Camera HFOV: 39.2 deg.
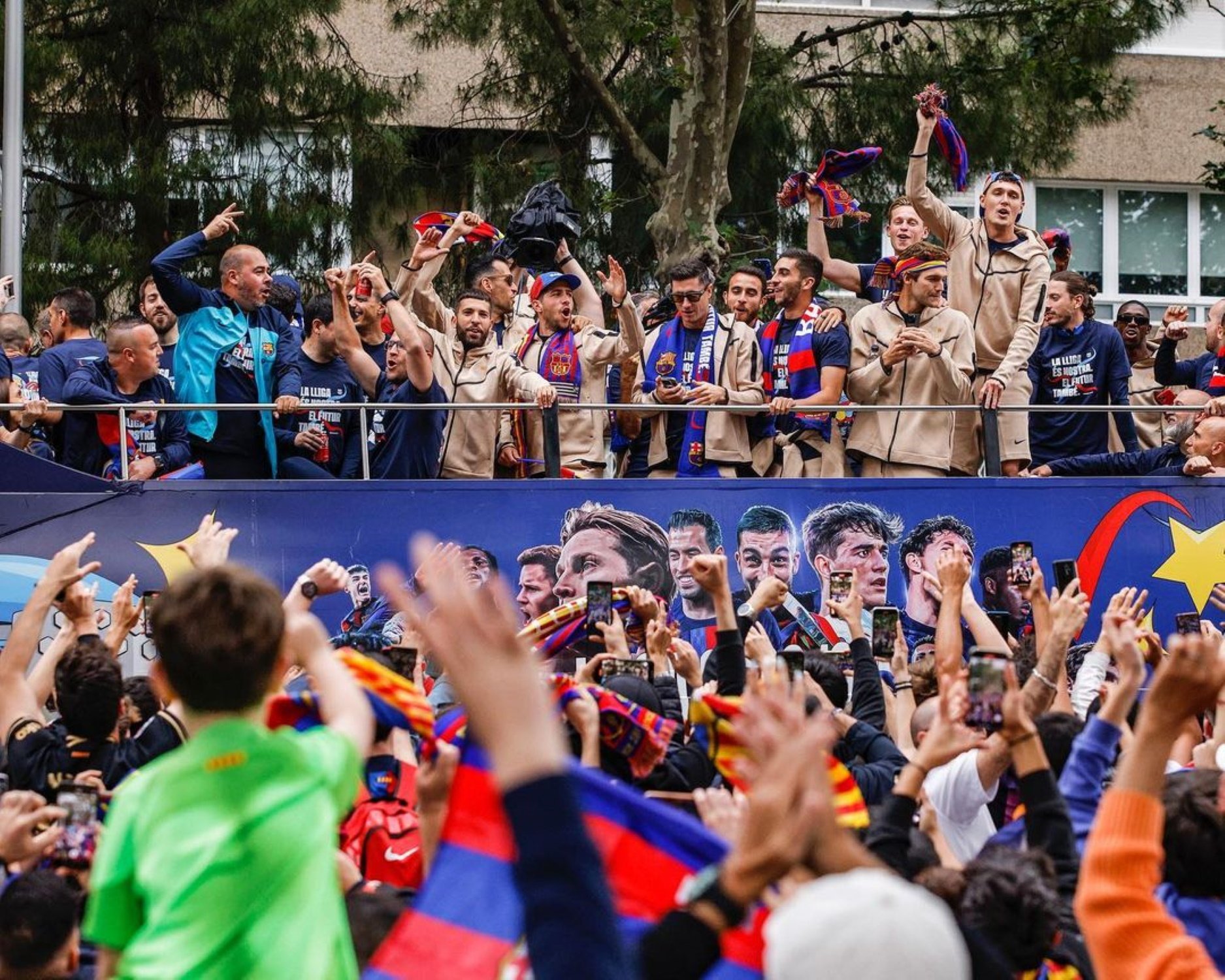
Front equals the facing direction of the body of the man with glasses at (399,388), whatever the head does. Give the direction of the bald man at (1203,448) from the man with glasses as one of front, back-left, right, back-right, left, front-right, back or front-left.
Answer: back-left

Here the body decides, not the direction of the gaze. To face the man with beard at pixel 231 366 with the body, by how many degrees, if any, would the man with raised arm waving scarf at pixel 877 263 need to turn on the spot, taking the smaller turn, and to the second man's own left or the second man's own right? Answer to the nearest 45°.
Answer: approximately 45° to the second man's own right

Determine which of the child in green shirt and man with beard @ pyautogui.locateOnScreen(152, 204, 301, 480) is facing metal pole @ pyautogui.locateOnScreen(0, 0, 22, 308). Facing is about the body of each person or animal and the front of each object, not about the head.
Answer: the child in green shirt

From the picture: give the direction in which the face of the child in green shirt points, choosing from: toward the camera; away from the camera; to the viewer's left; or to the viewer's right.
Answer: away from the camera

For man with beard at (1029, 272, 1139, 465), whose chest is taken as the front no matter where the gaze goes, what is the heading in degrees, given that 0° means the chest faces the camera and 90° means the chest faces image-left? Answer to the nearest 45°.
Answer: approximately 45°

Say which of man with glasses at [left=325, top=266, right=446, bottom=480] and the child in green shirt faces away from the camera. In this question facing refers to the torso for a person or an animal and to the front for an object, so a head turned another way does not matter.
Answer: the child in green shirt

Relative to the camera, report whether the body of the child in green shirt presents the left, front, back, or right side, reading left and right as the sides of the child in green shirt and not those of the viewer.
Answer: back

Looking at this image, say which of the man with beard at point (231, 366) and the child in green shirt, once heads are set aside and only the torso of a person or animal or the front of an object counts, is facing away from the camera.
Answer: the child in green shirt

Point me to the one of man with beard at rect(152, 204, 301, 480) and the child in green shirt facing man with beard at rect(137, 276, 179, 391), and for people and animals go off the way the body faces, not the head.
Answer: the child in green shirt

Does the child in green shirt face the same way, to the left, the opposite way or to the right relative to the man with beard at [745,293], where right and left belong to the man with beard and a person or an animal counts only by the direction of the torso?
the opposite way

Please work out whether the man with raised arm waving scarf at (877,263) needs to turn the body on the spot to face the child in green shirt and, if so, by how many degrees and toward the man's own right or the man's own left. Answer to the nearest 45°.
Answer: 0° — they already face them
